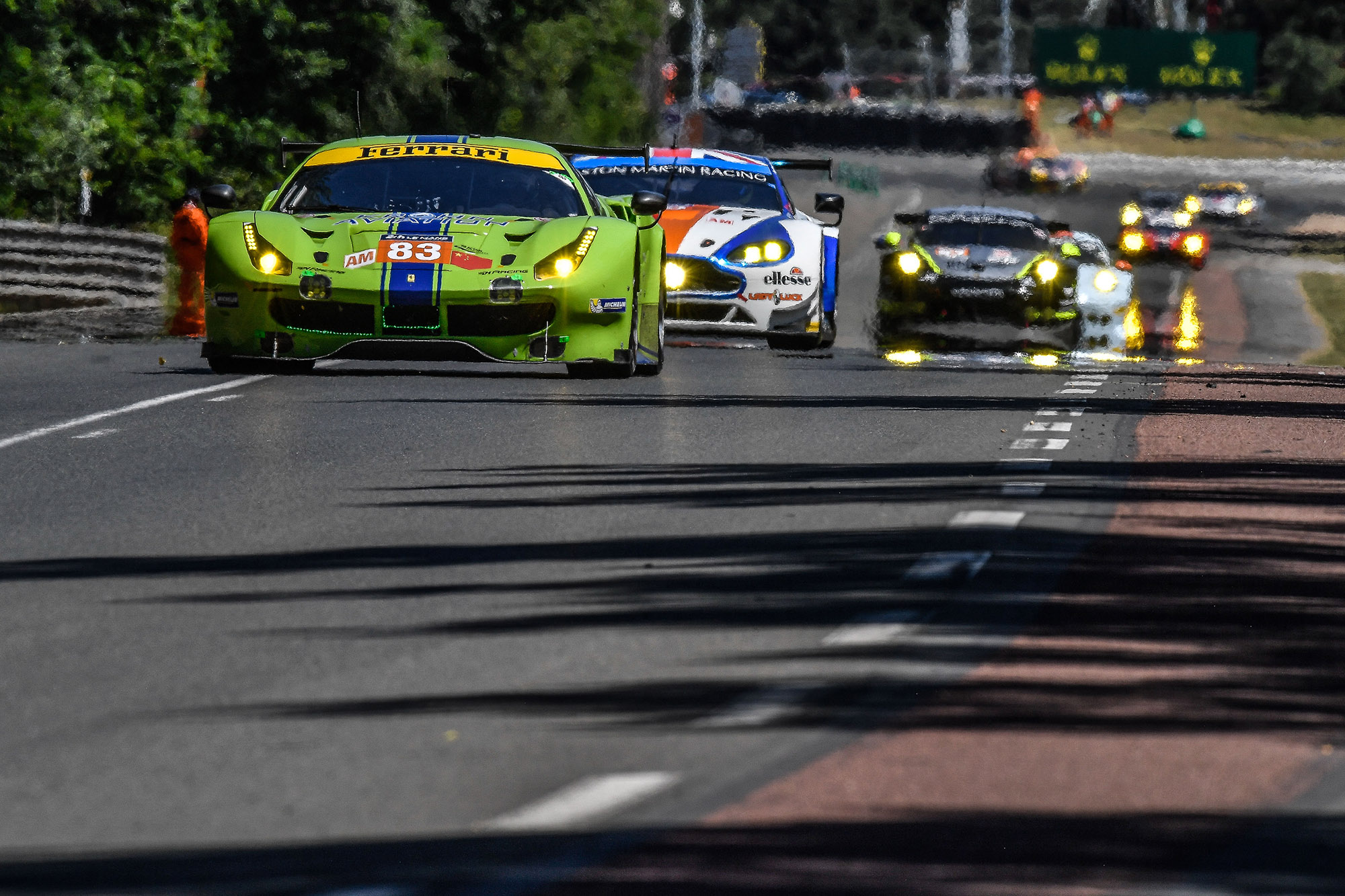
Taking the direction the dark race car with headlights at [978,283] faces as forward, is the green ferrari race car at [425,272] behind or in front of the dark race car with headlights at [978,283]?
in front

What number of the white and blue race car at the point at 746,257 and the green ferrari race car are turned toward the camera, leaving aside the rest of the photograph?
2

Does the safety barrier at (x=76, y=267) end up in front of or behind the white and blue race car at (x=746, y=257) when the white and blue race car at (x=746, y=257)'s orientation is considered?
behind

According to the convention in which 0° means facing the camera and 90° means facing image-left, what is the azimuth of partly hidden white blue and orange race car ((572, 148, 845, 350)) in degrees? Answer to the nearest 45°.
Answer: approximately 0°

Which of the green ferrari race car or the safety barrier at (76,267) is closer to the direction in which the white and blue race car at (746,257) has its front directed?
the green ferrari race car

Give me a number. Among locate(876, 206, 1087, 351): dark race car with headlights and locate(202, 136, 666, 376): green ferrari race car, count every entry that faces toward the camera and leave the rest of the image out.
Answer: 2
